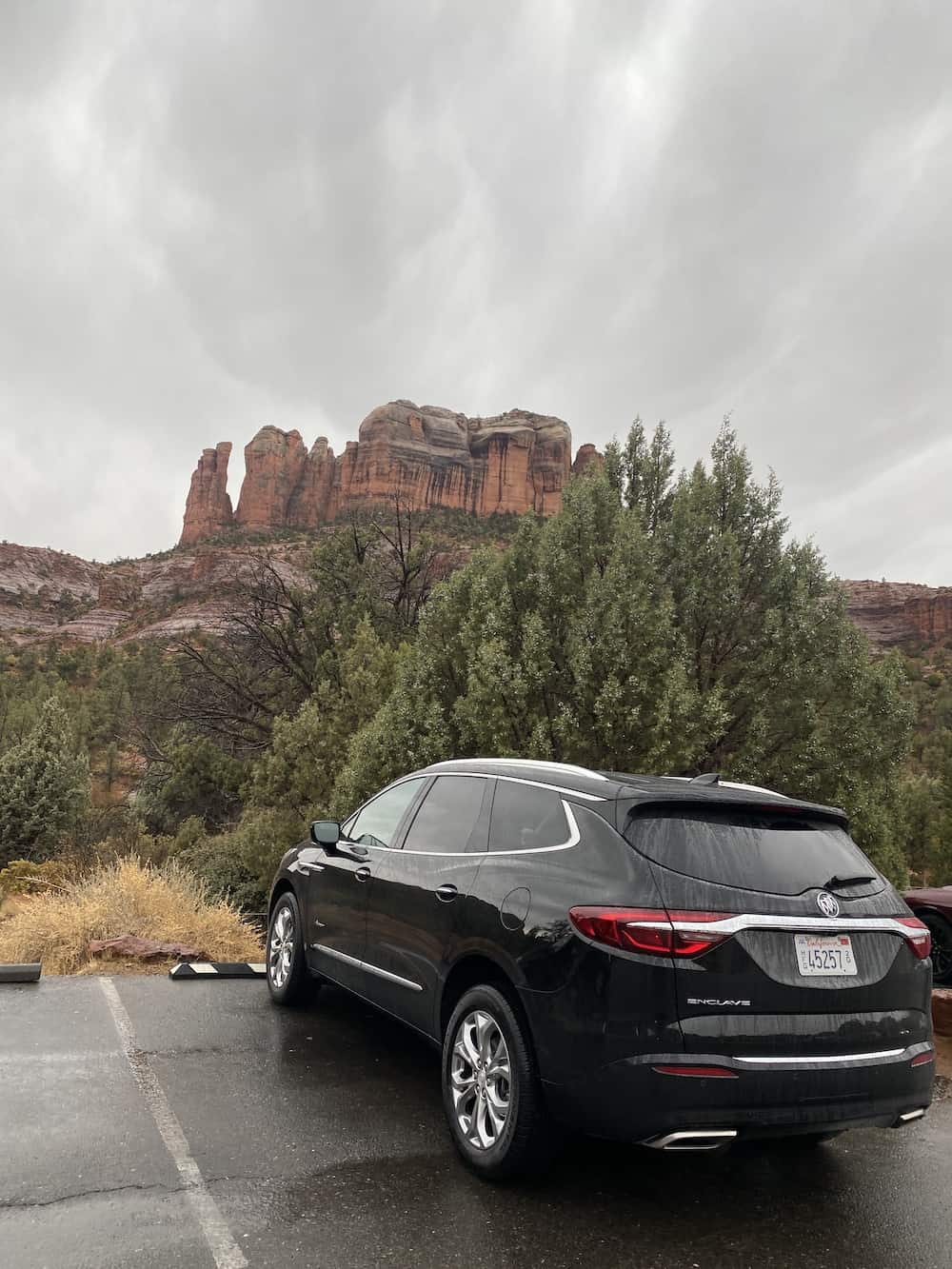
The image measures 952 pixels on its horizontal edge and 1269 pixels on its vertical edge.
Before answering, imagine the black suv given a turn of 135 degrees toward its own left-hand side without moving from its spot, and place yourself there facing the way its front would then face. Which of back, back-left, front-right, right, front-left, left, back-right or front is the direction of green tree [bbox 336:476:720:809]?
back

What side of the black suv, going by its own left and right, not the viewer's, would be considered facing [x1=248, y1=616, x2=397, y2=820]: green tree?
front

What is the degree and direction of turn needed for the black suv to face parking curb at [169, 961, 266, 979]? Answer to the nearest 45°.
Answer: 0° — it already faces it

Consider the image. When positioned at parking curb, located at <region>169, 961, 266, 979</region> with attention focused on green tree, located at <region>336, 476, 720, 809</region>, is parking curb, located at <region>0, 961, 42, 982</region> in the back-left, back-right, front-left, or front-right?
back-left

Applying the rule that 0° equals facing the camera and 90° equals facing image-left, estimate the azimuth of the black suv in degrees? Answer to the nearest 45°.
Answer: approximately 135°

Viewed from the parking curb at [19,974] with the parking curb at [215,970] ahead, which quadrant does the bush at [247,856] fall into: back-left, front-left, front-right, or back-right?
front-left

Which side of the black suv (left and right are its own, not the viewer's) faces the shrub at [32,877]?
front

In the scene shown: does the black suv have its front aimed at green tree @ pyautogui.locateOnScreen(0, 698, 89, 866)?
yes

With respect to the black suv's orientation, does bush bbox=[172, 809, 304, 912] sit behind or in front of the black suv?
in front

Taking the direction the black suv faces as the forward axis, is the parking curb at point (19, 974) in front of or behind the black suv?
in front

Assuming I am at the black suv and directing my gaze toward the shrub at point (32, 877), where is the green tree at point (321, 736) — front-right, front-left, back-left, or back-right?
front-right
